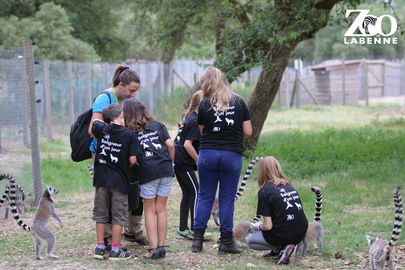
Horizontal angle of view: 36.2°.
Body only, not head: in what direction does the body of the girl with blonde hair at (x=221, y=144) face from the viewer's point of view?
away from the camera

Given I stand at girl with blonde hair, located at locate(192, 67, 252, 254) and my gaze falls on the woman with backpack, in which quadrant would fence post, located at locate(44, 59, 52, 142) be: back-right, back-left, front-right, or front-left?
front-right

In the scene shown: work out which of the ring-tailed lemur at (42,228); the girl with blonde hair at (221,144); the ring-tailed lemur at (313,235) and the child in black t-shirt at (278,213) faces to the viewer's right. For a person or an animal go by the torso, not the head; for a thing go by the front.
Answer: the ring-tailed lemur at (42,228)

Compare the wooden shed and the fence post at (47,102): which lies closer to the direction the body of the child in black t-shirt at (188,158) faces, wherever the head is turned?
the wooden shed

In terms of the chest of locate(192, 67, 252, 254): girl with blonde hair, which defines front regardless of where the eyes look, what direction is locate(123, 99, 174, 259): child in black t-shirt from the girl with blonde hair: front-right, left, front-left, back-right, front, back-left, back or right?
left

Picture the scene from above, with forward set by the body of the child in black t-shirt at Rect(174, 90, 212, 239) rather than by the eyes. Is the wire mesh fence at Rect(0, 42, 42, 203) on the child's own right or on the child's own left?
on the child's own left

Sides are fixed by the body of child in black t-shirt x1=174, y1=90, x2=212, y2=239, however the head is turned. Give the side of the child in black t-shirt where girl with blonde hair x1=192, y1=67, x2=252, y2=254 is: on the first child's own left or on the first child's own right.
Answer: on the first child's own right

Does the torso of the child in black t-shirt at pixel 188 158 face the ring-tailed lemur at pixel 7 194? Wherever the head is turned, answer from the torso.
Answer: no

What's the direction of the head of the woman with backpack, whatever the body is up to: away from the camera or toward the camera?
toward the camera

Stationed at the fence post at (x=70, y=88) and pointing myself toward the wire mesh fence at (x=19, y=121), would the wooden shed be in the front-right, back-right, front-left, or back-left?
back-left

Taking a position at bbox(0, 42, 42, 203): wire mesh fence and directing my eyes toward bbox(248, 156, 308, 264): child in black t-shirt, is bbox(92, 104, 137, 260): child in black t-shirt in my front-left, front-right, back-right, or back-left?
front-right

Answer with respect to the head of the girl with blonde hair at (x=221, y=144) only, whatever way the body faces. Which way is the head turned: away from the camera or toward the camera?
away from the camera

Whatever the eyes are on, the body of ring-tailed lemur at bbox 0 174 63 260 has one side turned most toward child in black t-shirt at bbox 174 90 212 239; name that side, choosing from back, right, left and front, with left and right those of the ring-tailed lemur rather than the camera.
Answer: front

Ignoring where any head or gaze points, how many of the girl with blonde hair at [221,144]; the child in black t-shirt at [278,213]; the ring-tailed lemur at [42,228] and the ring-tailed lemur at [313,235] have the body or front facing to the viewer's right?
1

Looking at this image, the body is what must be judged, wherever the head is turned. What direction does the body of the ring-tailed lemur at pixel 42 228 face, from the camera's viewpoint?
to the viewer's right

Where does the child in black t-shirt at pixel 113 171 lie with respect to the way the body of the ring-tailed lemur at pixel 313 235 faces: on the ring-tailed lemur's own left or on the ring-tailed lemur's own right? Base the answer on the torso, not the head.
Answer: on the ring-tailed lemur's own left

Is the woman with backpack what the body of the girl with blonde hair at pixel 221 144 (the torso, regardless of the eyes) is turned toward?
no
